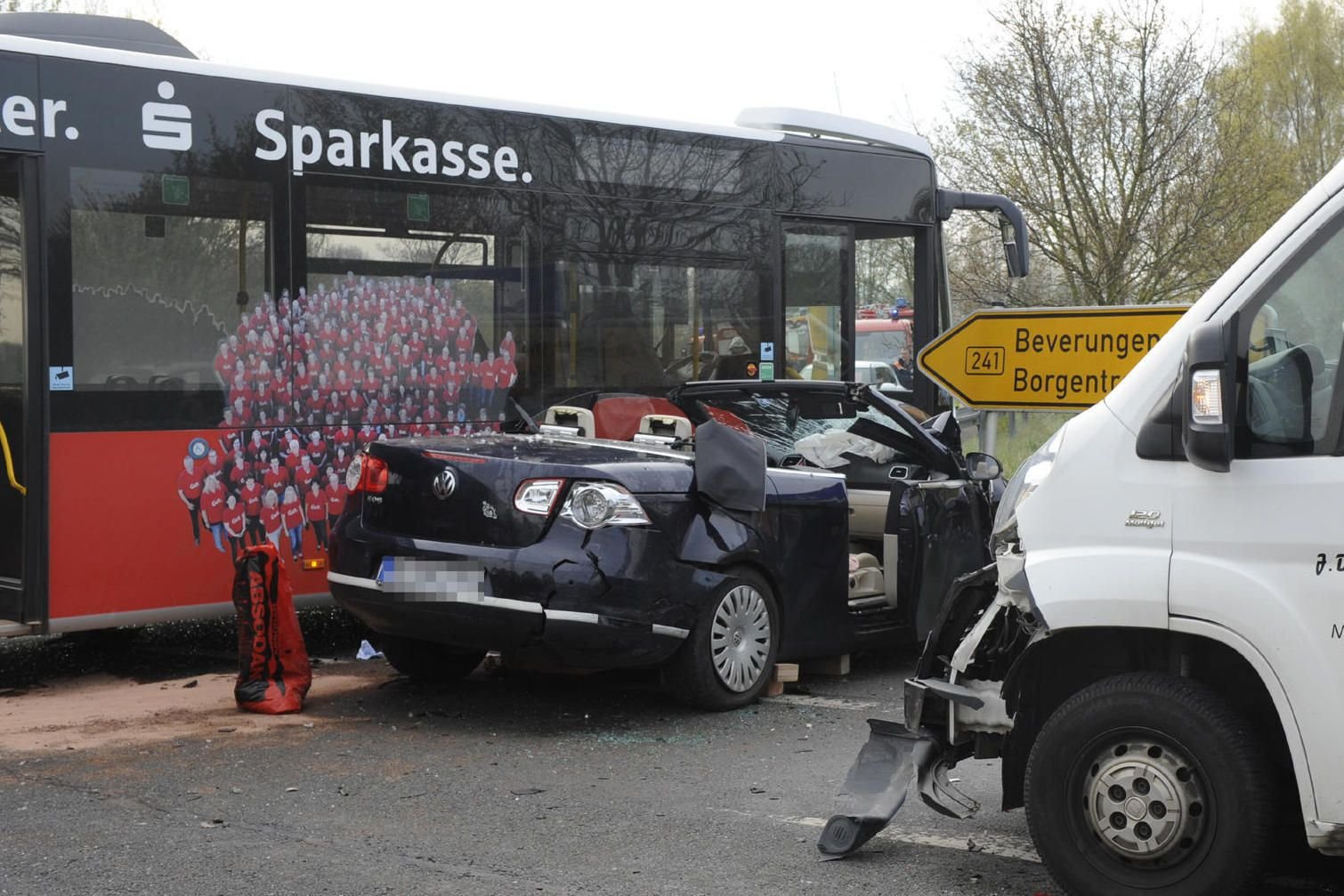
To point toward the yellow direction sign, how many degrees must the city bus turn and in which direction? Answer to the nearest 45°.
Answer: approximately 45° to its right

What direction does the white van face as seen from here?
to the viewer's left

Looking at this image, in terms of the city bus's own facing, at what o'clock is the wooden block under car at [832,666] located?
The wooden block under car is roughly at 2 o'clock from the city bus.

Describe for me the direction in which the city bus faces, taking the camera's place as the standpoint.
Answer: facing away from the viewer and to the right of the viewer

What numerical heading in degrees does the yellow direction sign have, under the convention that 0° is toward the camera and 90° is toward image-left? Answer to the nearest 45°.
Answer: approximately 0°

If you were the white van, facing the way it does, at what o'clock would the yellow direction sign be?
The yellow direction sign is roughly at 3 o'clock from the white van.

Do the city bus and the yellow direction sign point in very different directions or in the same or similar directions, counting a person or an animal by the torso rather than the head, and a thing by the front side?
very different directions

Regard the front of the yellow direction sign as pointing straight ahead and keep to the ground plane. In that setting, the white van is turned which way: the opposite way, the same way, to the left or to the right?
to the right

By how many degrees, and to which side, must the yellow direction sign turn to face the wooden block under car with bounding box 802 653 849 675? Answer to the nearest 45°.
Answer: approximately 45° to its right

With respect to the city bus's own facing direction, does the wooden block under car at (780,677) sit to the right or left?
on its right
